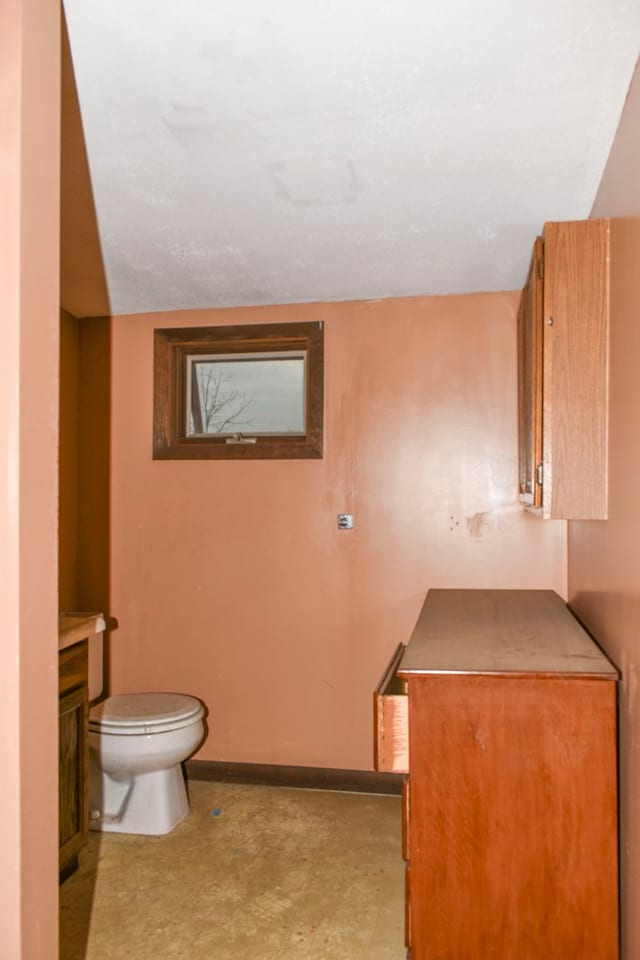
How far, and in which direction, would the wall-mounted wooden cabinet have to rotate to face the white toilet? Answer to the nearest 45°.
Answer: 0° — it already faces it

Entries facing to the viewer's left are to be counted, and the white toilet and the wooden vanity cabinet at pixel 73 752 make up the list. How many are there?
0

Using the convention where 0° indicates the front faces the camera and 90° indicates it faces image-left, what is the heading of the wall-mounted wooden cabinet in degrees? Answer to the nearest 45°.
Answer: approximately 90°

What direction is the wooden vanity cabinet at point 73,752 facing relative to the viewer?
to the viewer's right

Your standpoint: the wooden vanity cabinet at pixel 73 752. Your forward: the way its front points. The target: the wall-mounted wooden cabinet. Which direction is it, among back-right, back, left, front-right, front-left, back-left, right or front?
front-right

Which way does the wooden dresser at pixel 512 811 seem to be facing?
to the viewer's left

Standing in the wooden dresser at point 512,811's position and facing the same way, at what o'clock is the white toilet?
The white toilet is roughly at 1 o'clock from the wooden dresser.

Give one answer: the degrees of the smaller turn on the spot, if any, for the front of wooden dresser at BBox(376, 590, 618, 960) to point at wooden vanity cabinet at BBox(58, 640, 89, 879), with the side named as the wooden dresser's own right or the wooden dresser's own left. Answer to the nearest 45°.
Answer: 0° — it already faces it

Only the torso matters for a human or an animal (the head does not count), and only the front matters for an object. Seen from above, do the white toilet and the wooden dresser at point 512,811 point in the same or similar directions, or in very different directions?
very different directions

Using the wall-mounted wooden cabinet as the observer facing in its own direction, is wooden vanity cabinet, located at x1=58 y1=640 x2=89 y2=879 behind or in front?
in front

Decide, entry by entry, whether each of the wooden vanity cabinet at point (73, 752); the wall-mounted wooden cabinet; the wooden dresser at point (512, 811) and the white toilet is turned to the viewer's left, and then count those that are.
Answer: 2

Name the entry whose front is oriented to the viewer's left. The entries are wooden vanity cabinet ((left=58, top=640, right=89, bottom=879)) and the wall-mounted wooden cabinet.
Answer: the wall-mounted wooden cabinet
